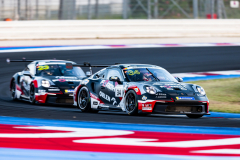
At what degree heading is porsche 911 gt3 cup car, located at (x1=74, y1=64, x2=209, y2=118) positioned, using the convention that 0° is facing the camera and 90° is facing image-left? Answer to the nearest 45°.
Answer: approximately 315°

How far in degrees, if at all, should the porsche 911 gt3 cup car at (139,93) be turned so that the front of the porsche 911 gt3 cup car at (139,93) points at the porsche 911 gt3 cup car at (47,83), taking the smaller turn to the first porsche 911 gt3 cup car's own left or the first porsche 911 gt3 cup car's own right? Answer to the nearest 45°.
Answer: approximately 180°

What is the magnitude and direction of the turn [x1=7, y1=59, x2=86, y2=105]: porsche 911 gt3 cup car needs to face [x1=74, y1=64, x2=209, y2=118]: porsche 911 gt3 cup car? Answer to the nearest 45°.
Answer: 0° — it already faces it

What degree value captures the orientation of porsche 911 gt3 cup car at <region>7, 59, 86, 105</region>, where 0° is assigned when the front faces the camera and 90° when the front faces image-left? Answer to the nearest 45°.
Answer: approximately 315°
